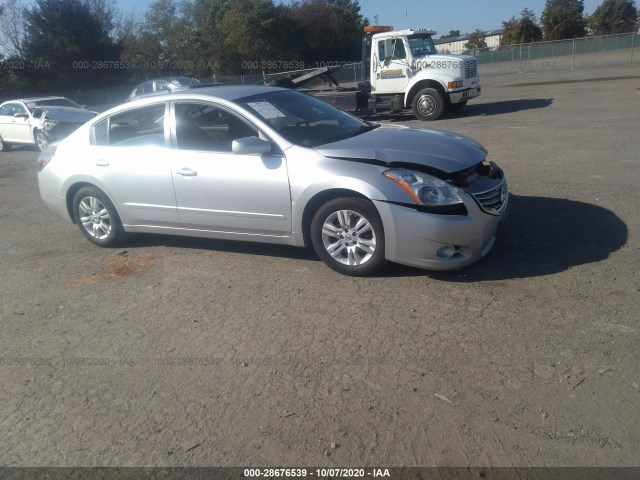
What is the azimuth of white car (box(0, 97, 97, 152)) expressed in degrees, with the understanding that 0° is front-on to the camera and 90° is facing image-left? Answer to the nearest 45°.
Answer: approximately 315°

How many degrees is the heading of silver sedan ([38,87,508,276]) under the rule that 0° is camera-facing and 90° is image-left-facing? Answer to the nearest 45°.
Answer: approximately 315°

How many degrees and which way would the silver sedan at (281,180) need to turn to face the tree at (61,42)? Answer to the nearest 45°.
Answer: approximately 135° to its left

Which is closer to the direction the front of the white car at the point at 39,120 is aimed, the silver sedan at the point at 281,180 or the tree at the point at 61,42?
the silver sedan

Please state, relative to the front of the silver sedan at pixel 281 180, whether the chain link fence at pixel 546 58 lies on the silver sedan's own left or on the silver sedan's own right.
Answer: on the silver sedan's own left

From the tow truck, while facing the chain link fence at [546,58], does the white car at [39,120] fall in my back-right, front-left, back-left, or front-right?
back-left

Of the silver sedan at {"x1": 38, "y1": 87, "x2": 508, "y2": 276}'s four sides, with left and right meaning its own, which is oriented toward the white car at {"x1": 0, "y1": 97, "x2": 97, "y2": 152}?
back

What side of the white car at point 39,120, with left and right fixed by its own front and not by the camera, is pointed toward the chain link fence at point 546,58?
left

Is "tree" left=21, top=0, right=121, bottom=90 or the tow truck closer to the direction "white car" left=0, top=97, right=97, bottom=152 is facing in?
the tow truck
